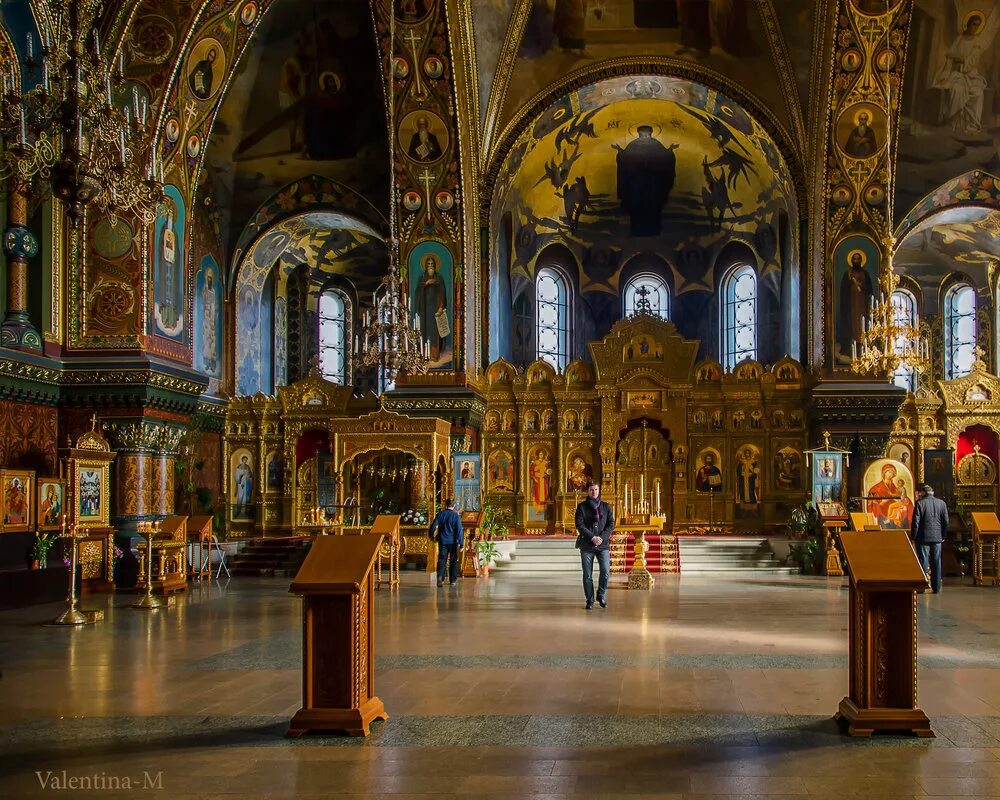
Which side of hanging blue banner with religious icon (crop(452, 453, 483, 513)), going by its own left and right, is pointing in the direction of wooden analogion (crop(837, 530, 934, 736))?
front

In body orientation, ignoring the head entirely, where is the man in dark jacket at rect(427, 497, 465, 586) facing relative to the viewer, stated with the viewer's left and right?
facing away from the viewer

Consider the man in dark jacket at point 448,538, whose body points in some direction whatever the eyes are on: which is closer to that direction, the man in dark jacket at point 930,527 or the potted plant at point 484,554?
the potted plant

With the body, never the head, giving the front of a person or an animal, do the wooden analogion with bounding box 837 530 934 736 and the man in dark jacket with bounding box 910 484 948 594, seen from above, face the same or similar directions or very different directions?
very different directions

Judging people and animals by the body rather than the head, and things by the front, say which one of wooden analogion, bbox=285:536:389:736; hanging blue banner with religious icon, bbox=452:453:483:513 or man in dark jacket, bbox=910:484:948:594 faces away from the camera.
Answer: the man in dark jacket

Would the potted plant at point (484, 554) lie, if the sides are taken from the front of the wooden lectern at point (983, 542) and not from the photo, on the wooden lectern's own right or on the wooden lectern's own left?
on the wooden lectern's own right

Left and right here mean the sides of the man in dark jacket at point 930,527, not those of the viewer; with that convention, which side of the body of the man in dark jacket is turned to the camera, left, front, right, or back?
back

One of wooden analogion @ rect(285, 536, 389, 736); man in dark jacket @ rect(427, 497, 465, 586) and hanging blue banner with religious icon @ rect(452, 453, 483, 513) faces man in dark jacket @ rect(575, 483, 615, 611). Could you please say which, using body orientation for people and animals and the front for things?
the hanging blue banner with religious icon

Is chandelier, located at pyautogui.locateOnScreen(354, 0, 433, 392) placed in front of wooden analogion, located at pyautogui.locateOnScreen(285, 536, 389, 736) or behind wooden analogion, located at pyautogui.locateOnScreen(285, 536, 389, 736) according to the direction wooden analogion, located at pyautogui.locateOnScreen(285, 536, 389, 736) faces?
behind

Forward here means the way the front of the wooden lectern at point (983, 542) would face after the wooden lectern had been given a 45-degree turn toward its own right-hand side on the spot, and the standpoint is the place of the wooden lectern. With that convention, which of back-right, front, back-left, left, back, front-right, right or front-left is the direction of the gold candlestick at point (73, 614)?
front

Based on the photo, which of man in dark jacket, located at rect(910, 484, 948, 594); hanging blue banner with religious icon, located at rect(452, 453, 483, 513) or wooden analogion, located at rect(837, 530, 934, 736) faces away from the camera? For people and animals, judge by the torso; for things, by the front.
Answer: the man in dark jacket
